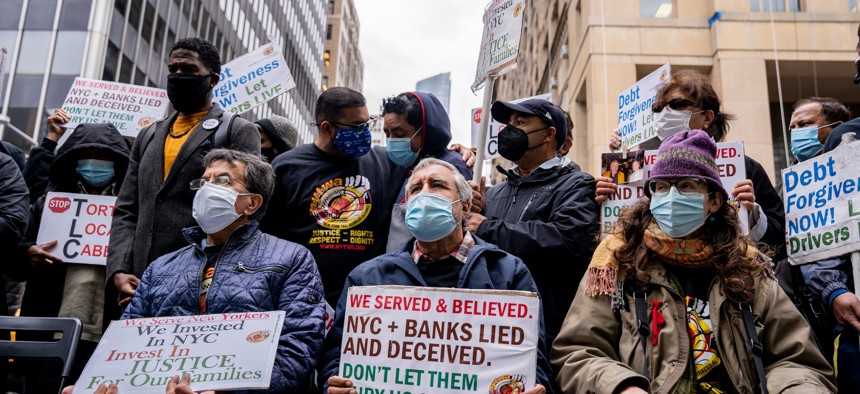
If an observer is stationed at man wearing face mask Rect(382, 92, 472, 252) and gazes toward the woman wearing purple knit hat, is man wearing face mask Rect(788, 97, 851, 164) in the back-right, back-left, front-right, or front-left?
front-left

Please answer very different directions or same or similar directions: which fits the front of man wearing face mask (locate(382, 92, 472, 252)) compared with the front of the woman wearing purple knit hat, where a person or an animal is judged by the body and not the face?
same or similar directions

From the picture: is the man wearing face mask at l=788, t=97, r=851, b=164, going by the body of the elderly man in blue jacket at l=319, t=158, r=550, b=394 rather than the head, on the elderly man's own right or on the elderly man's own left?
on the elderly man's own left

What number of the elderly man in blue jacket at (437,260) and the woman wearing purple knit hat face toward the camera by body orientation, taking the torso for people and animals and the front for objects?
2

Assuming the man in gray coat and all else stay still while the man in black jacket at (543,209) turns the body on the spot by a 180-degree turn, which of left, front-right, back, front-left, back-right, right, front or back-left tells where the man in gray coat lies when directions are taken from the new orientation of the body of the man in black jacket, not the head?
back-left

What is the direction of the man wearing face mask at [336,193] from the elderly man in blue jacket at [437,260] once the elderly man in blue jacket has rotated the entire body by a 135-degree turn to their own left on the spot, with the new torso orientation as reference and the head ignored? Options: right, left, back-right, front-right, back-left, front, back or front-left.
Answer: left

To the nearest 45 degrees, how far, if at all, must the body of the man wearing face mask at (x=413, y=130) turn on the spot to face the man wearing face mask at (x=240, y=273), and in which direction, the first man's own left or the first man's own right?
0° — they already face them

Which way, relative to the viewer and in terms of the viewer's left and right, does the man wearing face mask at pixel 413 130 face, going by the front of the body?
facing the viewer and to the left of the viewer

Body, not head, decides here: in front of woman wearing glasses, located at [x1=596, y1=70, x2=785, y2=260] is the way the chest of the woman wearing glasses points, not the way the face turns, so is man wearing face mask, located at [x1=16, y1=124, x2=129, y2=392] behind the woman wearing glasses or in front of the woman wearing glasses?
in front

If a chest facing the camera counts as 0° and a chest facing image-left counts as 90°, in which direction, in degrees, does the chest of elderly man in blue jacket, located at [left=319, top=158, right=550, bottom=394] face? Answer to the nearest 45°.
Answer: approximately 0°

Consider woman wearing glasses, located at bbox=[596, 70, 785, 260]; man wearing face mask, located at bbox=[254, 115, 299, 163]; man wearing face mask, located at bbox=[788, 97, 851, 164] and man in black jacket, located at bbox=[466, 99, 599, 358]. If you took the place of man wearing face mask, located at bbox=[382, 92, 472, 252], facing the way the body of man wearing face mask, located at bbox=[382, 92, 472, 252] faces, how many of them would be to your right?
1
